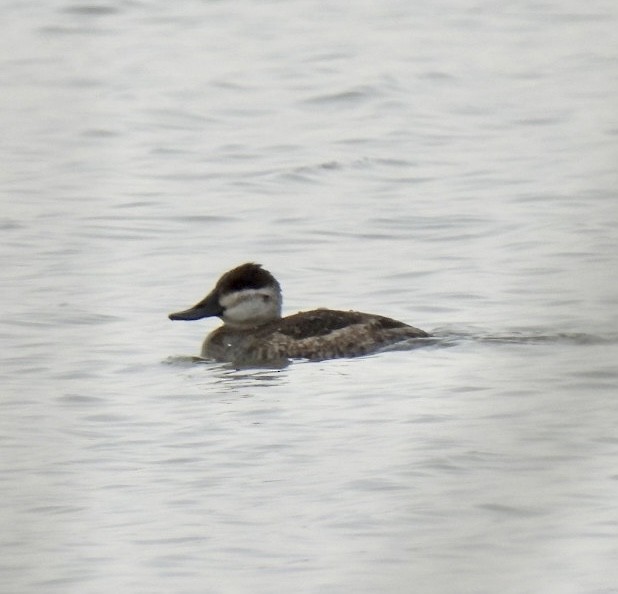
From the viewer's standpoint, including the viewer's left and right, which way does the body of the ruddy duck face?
facing to the left of the viewer
